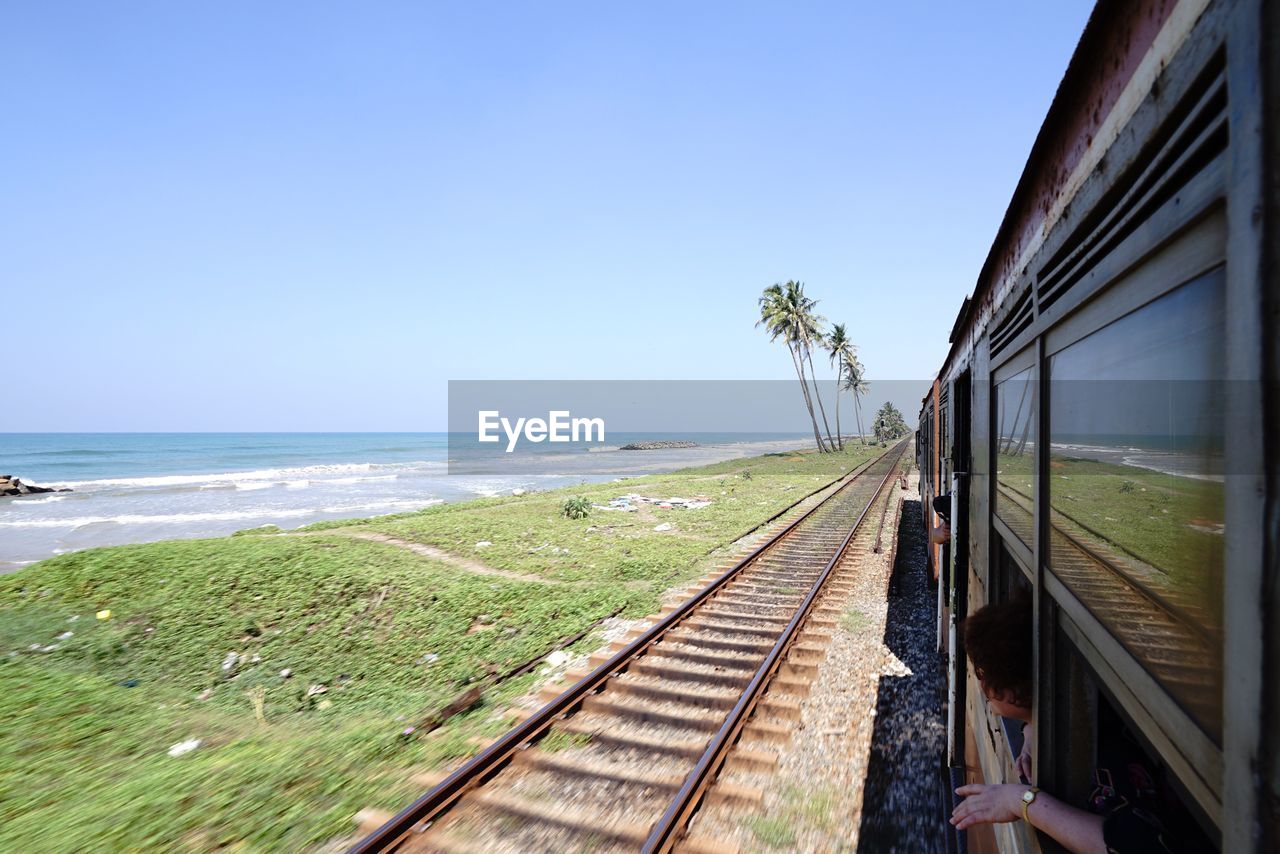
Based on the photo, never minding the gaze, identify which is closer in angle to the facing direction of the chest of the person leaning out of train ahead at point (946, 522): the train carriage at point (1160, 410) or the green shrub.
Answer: the green shrub

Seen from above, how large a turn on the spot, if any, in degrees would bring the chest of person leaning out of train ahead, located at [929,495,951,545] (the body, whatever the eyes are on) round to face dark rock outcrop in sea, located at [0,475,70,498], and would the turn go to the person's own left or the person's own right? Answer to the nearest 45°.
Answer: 0° — they already face it

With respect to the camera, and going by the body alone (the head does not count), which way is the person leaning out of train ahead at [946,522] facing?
to the viewer's left

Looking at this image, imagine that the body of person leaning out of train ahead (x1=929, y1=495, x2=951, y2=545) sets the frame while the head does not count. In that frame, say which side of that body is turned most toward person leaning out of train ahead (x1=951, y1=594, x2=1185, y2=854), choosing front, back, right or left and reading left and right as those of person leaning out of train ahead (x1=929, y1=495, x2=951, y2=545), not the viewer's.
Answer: left

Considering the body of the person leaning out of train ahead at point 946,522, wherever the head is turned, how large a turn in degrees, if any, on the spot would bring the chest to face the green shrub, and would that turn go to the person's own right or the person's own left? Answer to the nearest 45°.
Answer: approximately 45° to the person's own right

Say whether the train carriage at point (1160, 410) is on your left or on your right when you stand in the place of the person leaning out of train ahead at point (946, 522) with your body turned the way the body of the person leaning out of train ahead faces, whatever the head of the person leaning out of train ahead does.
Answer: on your left
